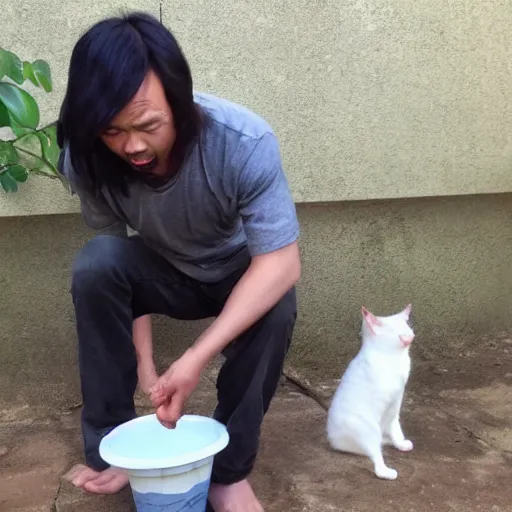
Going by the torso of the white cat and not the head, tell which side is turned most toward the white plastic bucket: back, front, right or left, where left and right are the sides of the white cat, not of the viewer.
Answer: right

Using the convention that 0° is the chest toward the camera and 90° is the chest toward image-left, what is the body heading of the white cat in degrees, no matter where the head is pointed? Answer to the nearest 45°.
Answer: approximately 315°
